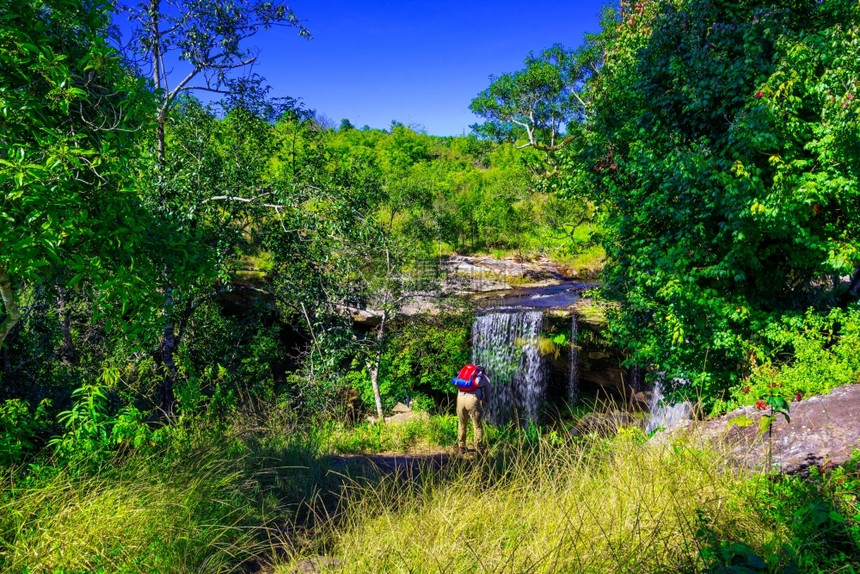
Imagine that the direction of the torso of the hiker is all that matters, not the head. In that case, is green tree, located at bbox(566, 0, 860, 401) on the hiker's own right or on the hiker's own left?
on the hiker's own right

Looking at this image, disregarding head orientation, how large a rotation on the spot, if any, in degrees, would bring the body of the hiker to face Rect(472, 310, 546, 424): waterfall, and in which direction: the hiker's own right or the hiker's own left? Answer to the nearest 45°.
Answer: approximately 45° to the hiker's own left

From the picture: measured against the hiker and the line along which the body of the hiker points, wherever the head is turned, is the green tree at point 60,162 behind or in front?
behind

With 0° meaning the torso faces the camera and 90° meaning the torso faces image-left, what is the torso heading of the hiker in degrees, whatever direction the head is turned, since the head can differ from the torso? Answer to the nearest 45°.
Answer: approximately 225°

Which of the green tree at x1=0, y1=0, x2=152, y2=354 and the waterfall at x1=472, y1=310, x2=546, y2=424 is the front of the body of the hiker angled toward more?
the waterfall
